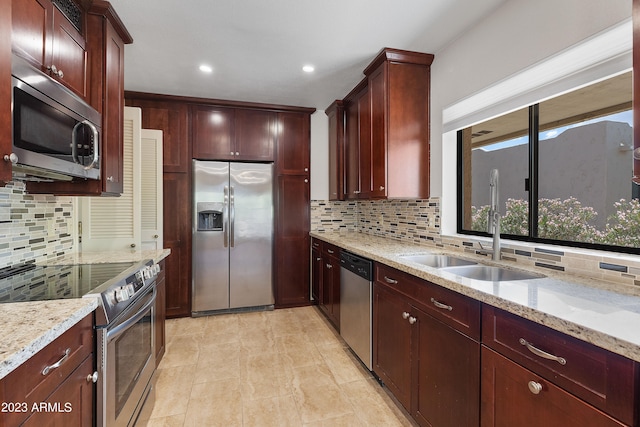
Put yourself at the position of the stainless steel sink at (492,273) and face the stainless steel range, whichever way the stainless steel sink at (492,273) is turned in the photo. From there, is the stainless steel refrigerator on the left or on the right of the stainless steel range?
right

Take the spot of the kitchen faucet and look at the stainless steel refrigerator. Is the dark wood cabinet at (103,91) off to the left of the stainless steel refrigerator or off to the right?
left

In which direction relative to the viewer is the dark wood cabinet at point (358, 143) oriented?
to the viewer's left

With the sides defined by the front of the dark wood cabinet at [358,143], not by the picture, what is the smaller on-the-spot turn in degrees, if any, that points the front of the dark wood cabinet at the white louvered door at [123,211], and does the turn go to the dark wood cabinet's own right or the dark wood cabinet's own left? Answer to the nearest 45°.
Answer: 0° — it already faces it

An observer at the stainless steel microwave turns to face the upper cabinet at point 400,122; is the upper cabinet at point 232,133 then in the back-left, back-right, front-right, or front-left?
front-left

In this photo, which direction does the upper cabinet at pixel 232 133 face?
toward the camera

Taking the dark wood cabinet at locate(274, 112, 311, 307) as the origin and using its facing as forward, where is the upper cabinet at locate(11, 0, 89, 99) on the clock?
The upper cabinet is roughly at 1 o'clock from the dark wood cabinet.

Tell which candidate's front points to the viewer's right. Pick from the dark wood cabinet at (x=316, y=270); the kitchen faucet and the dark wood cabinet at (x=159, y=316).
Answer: the dark wood cabinet at (x=159, y=316)

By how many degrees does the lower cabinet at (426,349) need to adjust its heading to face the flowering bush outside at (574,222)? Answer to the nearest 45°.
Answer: approximately 180°

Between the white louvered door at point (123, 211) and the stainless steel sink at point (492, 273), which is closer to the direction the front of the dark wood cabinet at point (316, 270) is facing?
the white louvered door

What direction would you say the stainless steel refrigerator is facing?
toward the camera

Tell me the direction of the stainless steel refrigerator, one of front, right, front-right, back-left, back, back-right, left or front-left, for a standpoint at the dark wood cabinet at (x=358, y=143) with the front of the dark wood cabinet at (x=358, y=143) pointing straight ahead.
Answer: front

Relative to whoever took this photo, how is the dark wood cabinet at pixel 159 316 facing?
facing to the right of the viewer

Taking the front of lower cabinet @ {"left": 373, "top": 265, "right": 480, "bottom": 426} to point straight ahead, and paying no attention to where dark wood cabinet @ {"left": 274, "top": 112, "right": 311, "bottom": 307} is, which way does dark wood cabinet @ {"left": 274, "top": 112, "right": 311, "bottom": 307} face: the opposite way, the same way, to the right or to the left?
to the left

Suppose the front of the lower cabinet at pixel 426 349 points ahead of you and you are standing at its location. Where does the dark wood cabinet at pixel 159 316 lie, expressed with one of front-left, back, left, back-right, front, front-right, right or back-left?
front-right

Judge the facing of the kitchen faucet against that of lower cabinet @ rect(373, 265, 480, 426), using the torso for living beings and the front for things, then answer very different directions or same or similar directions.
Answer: same or similar directions
